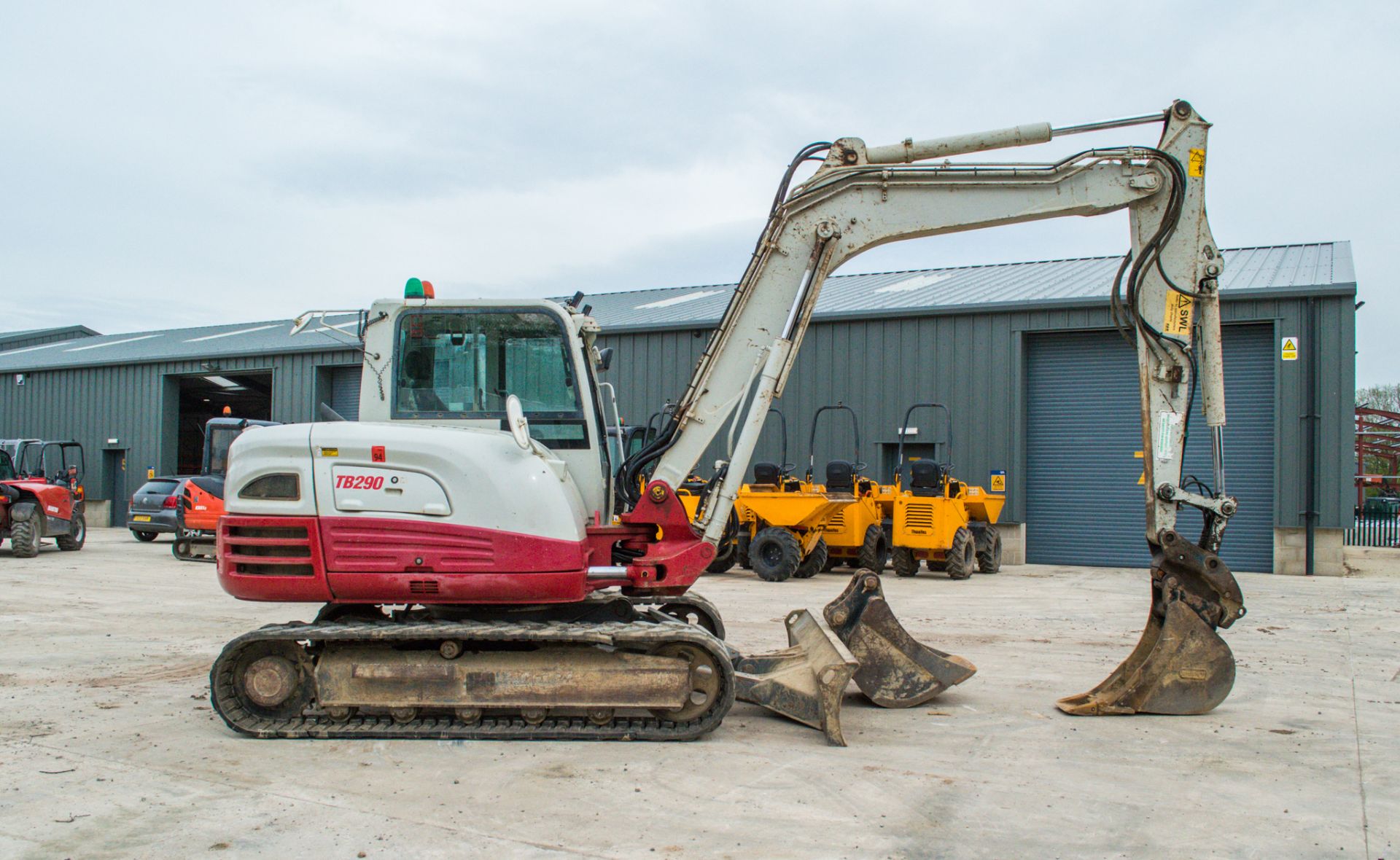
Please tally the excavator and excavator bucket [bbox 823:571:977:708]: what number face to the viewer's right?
2

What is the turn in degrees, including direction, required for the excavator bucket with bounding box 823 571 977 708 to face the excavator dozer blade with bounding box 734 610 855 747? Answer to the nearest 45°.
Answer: approximately 135° to its right

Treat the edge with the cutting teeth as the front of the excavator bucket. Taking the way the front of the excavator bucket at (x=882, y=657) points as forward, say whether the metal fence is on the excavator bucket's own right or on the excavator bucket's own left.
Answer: on the excavator bucket's own left

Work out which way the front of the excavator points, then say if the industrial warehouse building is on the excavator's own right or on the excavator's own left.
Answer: on the excavator's own left

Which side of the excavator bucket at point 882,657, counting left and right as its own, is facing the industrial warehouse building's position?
left

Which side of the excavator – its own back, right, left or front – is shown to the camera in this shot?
right

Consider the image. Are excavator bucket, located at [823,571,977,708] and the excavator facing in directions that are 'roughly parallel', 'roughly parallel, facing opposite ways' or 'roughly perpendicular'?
roughly parallel

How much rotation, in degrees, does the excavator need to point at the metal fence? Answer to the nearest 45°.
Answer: approximately 45° to its left

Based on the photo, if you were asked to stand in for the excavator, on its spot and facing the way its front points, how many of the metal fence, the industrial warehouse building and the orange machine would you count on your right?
0

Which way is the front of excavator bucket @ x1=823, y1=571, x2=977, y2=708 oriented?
to the viewer's right

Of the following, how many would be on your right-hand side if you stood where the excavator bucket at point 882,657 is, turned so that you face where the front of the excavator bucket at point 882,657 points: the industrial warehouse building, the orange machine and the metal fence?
0

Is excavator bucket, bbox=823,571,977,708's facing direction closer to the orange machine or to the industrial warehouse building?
the industrial warehouse building

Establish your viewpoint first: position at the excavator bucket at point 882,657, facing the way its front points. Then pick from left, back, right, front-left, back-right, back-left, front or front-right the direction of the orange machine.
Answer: back-left

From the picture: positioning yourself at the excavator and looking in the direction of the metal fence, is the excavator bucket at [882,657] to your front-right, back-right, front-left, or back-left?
front-right
